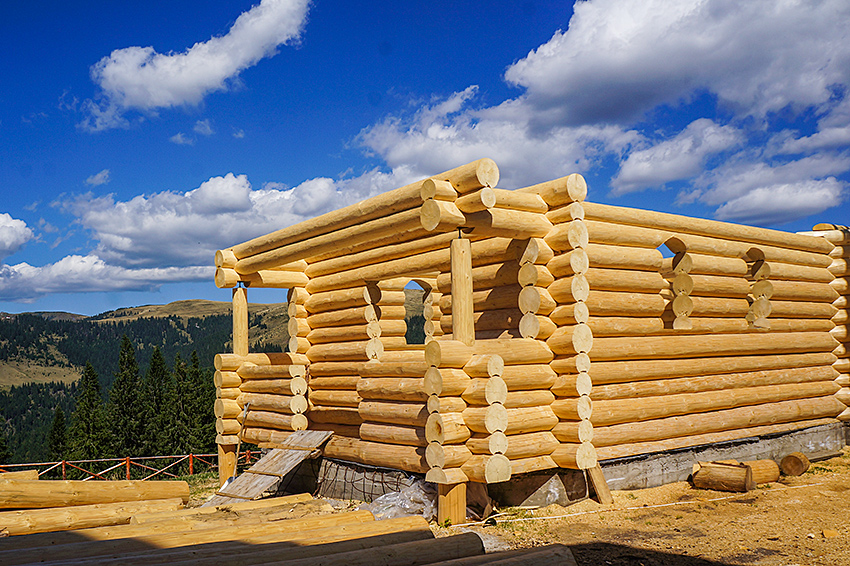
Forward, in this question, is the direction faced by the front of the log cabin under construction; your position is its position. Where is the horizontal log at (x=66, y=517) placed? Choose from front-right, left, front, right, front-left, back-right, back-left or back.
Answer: front

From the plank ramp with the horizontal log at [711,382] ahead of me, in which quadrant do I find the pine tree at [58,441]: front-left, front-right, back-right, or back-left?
back-left

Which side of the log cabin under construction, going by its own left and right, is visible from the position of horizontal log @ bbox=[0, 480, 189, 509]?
front

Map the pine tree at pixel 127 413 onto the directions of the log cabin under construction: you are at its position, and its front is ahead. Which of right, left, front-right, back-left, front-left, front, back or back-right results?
right

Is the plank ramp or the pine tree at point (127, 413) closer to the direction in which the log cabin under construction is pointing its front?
the plank ramp

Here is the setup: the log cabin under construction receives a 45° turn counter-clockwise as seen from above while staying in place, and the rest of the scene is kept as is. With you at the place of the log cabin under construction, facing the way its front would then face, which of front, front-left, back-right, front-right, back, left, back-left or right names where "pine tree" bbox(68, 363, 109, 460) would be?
back-right

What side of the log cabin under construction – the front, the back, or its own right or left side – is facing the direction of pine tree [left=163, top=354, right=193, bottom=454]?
right

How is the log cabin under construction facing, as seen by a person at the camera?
facing the viewer and to the left of the viewer

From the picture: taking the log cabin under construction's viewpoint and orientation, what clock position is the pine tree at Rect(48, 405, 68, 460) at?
The pine tree is roughly at 3 o'clock from the log cabin under construction.

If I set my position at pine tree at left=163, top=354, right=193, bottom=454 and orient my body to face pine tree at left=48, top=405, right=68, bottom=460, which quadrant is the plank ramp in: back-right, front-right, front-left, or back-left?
back-left

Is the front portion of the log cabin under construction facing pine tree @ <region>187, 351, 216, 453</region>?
no

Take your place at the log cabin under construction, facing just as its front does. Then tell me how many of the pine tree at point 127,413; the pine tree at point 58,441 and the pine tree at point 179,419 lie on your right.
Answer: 3
